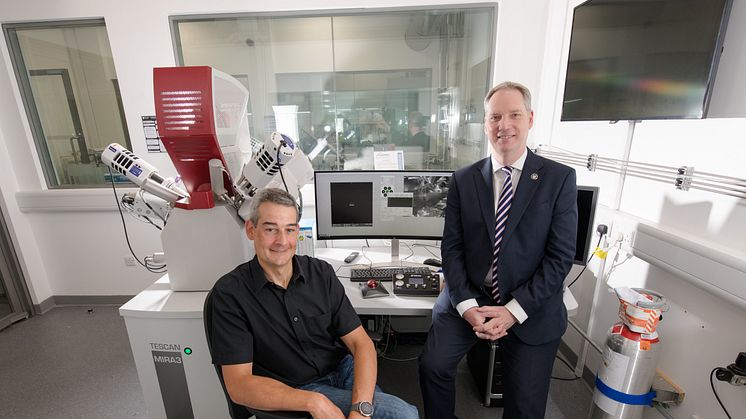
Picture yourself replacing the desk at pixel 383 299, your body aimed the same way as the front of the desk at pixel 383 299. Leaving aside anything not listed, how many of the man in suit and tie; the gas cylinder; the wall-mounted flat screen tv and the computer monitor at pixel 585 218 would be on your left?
4

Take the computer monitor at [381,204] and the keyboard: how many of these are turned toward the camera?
2

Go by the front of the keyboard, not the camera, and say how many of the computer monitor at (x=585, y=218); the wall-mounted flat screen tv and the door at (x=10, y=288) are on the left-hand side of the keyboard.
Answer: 2

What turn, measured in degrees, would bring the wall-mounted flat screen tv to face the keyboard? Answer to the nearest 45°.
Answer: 0° — it already faces it

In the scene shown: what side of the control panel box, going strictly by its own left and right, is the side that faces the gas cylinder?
left

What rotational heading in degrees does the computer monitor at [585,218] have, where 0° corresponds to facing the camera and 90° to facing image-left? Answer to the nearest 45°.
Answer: approximately 45°
